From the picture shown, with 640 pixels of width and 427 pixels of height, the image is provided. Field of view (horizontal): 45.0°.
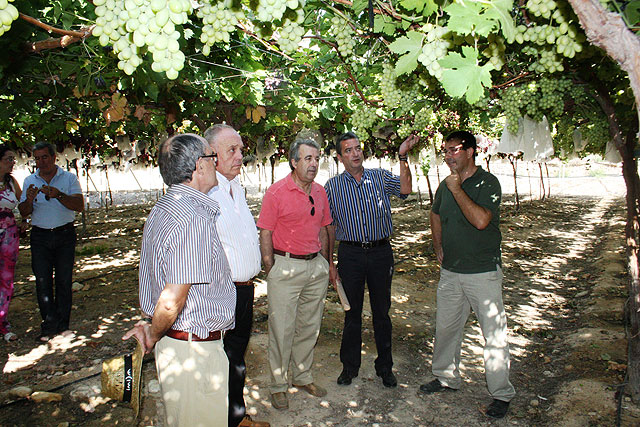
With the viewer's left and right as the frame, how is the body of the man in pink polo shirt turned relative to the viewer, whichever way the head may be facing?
facing the viewer and to the right of the viewer

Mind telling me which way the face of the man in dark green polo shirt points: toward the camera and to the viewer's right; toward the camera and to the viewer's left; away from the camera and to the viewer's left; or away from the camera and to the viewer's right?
toward the camera and to the viewer's left

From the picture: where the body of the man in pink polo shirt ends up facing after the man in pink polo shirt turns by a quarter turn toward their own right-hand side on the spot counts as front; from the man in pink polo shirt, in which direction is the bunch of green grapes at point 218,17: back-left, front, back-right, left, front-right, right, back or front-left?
front-left

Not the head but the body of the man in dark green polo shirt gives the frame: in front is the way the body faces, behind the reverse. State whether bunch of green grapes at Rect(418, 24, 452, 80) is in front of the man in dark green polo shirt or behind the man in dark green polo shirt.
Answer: in front

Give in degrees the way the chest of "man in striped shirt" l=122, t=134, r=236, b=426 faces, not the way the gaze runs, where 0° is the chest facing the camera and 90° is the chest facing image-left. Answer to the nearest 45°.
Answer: approximately 225°

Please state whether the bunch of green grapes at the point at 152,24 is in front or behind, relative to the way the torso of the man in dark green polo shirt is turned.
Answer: in front

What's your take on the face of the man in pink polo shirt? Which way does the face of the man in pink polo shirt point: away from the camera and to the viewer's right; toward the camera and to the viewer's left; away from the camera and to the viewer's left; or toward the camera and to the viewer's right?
toward the camera and to the viewer's right

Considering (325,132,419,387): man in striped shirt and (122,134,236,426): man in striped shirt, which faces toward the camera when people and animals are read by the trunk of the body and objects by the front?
(325,132,419,387): man in striped shirt

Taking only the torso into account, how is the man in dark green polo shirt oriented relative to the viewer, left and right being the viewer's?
facing the viewer and to the left of the viewer

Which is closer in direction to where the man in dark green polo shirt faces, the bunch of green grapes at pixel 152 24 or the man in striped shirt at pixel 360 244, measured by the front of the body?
the bunch of green grapes

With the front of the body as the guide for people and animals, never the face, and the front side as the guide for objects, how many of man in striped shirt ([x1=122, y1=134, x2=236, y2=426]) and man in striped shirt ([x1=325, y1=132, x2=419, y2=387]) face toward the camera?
1

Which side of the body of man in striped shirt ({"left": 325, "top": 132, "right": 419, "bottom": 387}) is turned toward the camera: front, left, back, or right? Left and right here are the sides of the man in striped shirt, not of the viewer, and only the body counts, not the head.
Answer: front

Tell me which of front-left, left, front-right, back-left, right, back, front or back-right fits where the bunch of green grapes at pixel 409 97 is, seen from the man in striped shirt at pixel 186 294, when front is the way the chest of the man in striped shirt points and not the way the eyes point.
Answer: front
